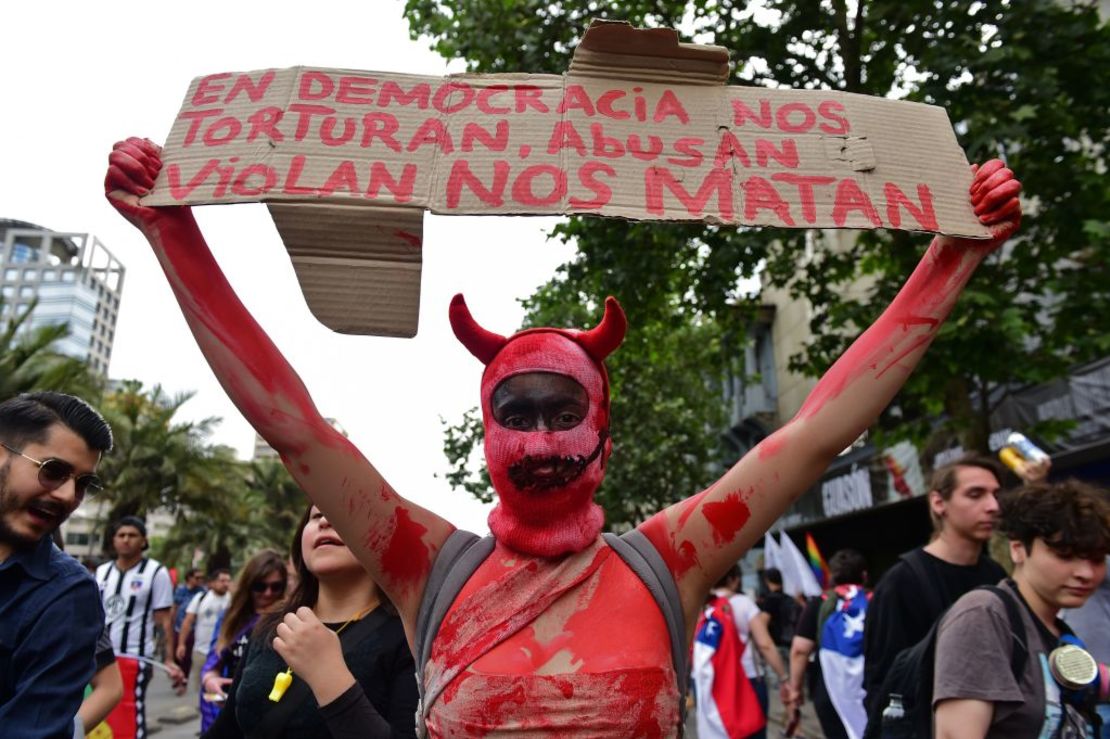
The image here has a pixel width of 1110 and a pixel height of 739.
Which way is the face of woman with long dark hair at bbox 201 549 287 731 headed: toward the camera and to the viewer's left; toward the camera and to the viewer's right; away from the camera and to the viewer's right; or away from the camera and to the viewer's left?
toward the camera and to the viewer's right

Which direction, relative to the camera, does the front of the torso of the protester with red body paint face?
toward the camera

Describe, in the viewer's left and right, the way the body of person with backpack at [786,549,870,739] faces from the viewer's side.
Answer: facing away from the viewer

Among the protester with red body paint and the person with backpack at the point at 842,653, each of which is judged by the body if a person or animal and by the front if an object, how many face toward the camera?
1

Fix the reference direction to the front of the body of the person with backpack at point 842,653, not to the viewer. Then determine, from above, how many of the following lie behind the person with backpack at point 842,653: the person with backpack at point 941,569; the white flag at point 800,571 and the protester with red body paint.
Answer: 2

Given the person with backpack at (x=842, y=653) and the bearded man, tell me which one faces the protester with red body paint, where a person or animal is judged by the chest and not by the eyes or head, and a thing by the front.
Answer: the bearded man

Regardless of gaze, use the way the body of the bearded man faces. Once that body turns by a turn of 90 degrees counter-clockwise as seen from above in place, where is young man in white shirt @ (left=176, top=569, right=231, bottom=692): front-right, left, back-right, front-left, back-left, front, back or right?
front-left

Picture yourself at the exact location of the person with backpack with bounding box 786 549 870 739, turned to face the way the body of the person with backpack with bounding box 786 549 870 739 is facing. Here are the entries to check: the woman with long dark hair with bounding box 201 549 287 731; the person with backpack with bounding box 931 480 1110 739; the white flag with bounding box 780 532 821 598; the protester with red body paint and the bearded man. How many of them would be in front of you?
1
